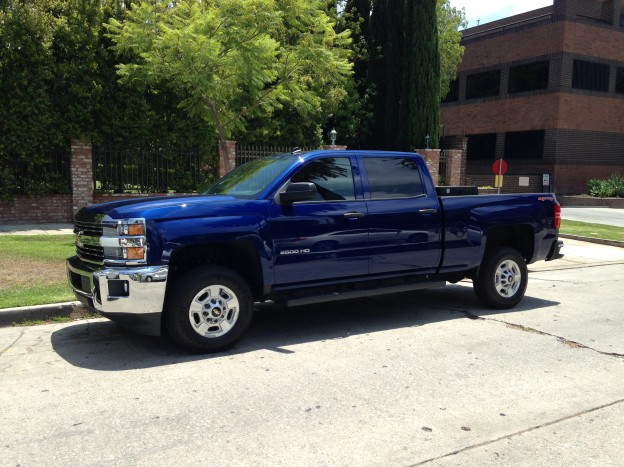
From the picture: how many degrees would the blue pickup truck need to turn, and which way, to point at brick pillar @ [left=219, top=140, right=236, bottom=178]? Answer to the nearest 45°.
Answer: approximately 135° to its right

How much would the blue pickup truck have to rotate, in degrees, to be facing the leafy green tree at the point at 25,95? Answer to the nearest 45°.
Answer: approximately 90° to its right

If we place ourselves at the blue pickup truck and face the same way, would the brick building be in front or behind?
behind

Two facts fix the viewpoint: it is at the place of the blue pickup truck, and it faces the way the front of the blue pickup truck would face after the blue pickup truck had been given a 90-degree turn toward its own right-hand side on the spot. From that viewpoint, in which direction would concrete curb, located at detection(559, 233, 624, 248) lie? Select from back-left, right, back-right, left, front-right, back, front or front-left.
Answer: right

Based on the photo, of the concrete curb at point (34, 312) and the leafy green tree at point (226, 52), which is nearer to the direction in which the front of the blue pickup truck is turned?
the concrete curb

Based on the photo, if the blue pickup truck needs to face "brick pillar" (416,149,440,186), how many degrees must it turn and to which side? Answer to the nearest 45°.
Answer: approximately 135° to its right

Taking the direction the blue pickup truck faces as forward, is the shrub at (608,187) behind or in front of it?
behind

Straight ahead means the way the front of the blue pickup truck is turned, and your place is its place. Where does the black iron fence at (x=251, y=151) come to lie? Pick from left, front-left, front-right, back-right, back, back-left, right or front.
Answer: back-right

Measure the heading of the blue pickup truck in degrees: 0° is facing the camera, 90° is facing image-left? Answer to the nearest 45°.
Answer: approximately 45°

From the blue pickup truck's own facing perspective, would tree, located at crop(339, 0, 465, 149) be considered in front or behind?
behind
